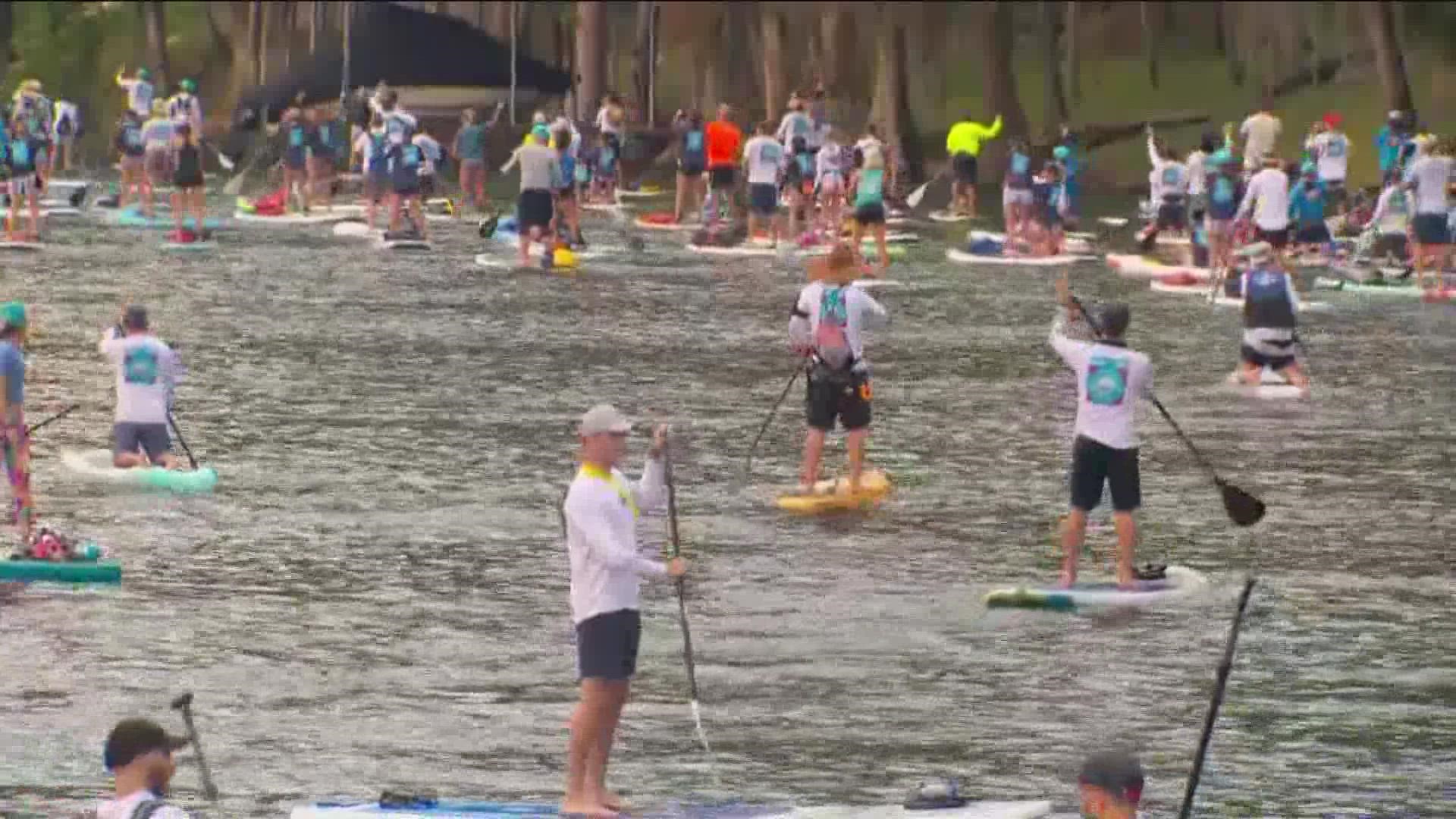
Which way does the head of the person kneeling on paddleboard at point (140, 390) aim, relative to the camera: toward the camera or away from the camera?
away from the camera

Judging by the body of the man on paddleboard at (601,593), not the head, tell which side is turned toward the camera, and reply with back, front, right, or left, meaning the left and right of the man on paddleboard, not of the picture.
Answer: right

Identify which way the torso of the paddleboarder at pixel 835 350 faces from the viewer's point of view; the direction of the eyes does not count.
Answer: away from the camera

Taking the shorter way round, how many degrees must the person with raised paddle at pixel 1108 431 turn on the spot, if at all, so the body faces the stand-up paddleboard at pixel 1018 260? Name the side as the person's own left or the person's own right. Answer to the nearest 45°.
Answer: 0° — they already face it

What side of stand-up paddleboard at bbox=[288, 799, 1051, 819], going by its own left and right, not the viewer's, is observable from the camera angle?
right

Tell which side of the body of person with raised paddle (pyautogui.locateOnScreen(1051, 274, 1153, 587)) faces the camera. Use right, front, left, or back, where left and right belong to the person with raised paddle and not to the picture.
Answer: back

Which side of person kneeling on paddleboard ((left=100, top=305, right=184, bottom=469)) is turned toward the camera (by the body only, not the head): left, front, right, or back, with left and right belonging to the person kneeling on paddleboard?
back

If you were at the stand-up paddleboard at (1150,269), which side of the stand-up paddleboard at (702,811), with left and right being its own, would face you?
left

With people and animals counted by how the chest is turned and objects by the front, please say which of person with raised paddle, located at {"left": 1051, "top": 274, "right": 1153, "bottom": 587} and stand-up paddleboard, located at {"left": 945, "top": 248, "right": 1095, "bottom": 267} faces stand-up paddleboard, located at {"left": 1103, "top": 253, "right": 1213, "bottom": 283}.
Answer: the person with raised paddle

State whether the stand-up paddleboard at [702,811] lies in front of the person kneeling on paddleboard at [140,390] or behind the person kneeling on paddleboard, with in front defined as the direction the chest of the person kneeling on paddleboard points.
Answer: behind

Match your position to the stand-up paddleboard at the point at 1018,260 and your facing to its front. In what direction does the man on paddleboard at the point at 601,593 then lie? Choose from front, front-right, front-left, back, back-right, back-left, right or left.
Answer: left
